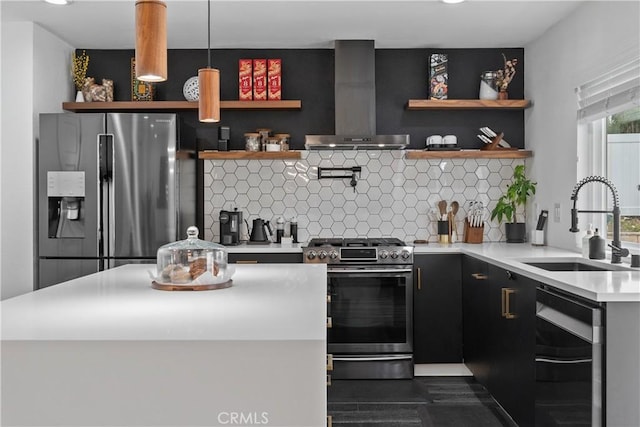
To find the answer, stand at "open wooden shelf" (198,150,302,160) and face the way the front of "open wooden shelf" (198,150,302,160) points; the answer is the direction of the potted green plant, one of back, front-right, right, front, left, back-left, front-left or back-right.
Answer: left

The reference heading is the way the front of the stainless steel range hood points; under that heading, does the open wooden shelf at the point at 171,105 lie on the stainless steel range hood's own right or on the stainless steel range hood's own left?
on the stainless steel range hood's own right

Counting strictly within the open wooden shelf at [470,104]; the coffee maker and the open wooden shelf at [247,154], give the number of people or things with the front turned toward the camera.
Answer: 3

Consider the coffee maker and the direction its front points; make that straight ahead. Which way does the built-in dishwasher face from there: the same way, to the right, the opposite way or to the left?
to the right

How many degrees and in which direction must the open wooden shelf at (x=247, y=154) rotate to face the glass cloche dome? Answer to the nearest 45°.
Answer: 0° — it already faces it

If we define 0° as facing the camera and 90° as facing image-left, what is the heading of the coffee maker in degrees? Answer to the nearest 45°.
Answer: approximately 0°

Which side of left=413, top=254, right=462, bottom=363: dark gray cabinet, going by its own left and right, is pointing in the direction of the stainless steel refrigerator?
right

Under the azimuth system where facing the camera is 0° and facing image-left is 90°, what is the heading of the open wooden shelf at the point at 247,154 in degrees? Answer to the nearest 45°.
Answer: approximately 0°
